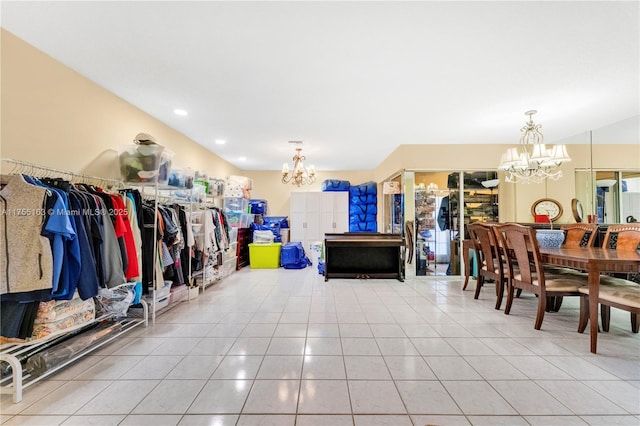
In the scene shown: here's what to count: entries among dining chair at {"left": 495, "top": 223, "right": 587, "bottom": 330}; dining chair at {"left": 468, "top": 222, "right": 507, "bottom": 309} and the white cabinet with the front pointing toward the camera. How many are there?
1

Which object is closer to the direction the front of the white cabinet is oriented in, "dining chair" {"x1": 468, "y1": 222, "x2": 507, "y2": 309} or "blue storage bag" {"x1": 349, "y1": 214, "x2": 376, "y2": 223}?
the dining chair

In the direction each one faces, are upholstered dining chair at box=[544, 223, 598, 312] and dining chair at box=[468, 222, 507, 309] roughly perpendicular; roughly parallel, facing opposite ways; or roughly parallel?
roughly parallel, facing opposite ways

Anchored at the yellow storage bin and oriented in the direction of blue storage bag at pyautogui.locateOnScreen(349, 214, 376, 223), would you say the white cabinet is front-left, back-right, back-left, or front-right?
front-left

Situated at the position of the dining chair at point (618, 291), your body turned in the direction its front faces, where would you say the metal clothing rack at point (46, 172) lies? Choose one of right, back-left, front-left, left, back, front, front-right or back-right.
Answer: front

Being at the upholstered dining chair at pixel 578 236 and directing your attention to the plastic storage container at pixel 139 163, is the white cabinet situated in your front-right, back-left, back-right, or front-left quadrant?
front-right

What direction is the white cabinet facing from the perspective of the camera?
toward the camera

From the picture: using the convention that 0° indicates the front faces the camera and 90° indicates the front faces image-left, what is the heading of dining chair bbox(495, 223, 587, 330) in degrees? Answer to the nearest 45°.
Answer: approximately 225°

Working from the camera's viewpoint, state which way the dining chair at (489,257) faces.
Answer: facing away from the viewer and to the right of the viewer

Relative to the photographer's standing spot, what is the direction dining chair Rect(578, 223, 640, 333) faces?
facing the viewer and to the left of the viewer

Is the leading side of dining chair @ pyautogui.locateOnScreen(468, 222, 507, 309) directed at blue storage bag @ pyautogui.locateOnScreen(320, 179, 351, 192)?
no

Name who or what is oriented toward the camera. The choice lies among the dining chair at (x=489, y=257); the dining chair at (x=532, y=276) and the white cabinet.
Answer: the white cabinet

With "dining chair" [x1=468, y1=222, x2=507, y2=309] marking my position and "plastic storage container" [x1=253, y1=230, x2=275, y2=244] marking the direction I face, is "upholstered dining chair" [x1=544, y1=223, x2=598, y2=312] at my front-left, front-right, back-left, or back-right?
back-right
